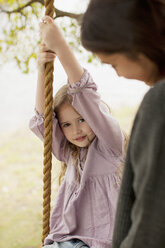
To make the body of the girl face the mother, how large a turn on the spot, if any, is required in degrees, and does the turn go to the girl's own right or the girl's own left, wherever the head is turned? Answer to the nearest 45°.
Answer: approximately 45° to the girl's own left

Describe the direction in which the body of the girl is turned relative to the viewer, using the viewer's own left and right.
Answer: facing the viewer and to the left of the viewer

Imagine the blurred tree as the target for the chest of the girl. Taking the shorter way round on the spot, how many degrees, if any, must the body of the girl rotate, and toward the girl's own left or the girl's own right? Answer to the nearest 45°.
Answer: approximately 135° to the girl's own right

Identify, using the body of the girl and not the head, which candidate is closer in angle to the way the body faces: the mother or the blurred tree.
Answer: the mother
